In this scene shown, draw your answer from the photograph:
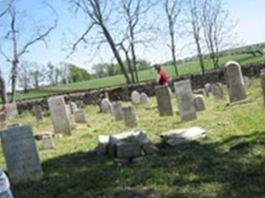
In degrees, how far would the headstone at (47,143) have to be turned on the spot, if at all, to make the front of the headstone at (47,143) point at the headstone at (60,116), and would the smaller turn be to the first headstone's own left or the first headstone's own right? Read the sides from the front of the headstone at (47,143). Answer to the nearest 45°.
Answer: approximately 180°

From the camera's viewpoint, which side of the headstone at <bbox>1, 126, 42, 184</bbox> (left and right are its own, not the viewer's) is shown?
front

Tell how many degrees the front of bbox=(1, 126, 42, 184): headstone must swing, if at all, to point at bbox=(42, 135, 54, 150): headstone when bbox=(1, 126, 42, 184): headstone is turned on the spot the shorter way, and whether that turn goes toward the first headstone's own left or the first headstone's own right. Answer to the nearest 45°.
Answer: approximately 180°

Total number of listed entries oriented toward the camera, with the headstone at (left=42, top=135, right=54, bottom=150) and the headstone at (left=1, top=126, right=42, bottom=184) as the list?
2

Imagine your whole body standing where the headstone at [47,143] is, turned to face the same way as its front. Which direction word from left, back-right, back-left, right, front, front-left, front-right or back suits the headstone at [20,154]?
front

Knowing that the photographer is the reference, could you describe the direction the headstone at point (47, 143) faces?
facing the viewer

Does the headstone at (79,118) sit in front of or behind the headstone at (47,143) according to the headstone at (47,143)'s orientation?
behind

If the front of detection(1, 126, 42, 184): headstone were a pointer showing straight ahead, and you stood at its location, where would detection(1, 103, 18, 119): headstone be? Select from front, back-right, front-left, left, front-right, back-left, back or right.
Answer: back

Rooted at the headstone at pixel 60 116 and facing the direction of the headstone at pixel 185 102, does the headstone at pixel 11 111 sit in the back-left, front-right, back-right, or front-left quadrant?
back-left
